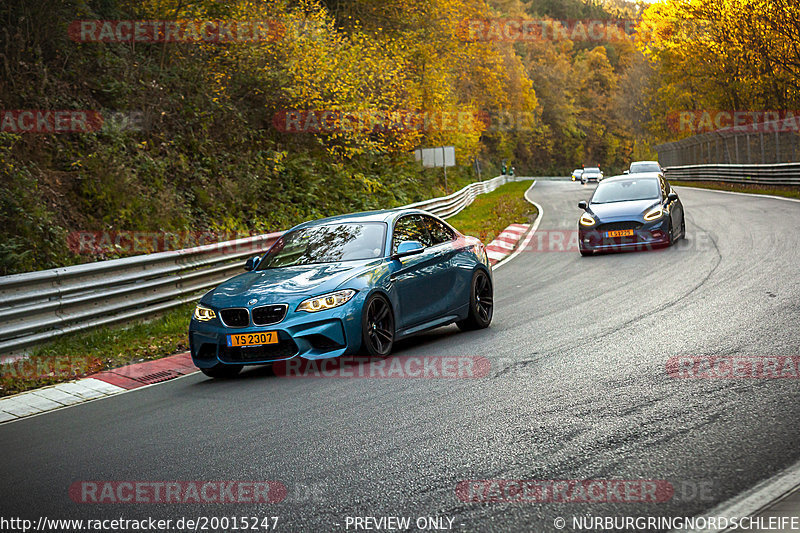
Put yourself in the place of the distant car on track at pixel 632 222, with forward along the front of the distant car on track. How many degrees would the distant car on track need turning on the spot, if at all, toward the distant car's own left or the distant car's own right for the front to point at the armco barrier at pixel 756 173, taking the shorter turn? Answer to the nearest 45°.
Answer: approximately 180°

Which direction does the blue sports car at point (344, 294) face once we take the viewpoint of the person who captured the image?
facing the viewer and to the left of the viewer

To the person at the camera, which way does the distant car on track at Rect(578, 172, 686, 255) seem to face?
facing the viewer

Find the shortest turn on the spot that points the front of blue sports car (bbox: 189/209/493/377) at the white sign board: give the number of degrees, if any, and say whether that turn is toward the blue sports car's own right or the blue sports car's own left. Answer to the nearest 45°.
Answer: approximately 135° to the blue sports car's own right

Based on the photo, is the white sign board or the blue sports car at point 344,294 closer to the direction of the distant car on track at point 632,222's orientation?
the blue sports car

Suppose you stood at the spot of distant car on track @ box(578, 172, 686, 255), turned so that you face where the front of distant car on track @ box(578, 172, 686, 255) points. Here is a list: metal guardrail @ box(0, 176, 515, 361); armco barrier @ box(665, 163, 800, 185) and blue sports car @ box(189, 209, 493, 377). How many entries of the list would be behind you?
1

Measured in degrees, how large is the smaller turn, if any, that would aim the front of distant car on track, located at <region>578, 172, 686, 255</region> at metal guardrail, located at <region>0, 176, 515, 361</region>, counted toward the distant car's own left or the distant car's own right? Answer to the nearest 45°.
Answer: approximately 45° to the distant car's own right

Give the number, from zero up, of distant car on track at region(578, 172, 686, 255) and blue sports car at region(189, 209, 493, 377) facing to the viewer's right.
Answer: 0

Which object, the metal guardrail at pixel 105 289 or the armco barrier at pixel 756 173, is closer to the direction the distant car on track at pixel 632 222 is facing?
the metal guardrail

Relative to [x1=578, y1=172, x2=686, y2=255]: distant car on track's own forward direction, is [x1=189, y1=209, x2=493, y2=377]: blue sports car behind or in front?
in front

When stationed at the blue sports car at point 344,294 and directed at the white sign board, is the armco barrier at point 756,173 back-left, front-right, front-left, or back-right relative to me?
front-right

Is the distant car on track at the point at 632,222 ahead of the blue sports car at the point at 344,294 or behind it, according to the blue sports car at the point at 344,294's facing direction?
behind

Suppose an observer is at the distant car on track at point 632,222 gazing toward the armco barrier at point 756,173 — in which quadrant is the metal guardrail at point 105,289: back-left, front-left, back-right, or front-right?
back-left

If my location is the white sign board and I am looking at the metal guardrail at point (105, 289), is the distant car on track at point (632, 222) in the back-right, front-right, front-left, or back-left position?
front-left
